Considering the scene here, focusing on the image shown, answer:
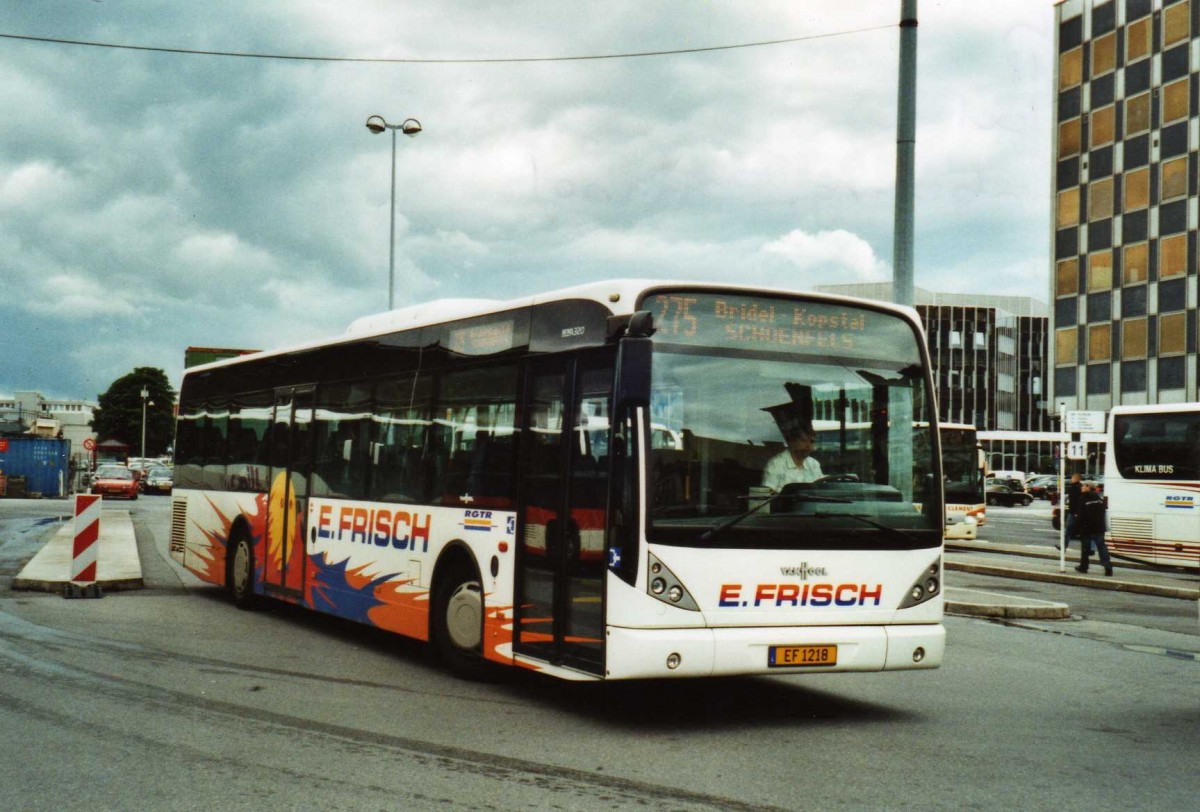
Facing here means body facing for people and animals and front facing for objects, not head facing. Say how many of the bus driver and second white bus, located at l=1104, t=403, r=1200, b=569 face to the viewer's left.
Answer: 0

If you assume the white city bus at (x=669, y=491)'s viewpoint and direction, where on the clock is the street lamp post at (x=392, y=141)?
The street lamp post is roughly at 7 o'clock from the white city bus.

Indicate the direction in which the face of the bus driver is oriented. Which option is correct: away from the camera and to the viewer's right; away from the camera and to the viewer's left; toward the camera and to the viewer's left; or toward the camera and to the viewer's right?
toward the camera and to the viewer's right

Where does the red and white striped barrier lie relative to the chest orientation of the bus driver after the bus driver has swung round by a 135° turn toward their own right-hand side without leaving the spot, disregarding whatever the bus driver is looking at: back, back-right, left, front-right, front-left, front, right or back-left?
front-right

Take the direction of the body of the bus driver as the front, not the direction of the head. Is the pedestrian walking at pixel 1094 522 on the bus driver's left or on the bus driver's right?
on the bus driver's left

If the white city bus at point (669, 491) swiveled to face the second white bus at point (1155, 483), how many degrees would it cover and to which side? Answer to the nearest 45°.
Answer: approximately 90° to its left

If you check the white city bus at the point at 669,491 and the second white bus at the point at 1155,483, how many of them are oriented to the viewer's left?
0
